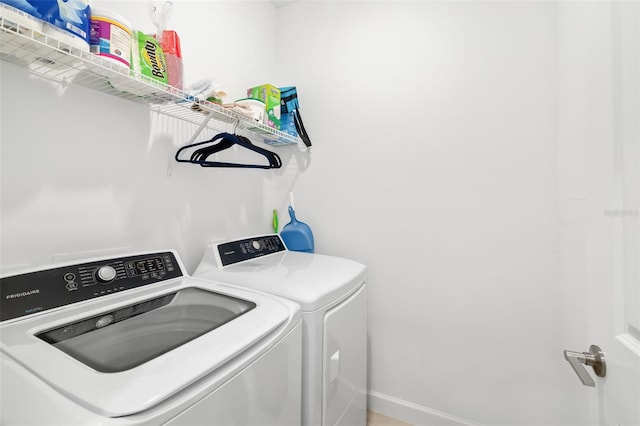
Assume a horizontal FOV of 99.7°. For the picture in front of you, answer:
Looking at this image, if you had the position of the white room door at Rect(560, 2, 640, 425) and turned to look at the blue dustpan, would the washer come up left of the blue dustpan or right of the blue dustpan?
left

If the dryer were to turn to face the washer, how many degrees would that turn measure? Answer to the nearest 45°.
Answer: approximately 90° to its right

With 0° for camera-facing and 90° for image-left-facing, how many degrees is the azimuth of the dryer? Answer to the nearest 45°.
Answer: approximately 315°
